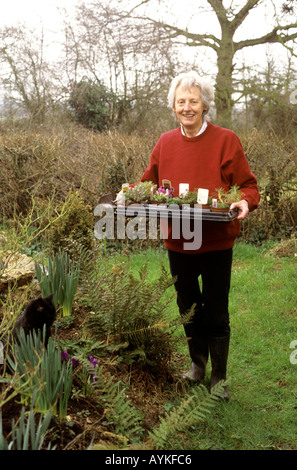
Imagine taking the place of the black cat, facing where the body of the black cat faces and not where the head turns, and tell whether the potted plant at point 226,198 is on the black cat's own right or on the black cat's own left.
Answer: on the black cat's own left

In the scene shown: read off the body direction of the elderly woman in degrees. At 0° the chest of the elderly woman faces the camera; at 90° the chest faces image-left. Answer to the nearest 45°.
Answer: approximately 0°

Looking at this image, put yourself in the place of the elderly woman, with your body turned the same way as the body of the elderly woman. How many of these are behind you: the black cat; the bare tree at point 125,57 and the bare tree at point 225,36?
2

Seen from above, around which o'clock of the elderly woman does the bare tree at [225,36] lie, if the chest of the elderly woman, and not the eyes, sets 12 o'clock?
The bare tree is roughly at 6 o'clock from the elderly woman.

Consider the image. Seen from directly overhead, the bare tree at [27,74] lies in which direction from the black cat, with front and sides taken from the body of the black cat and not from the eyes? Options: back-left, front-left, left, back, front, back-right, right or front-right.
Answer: back-left
